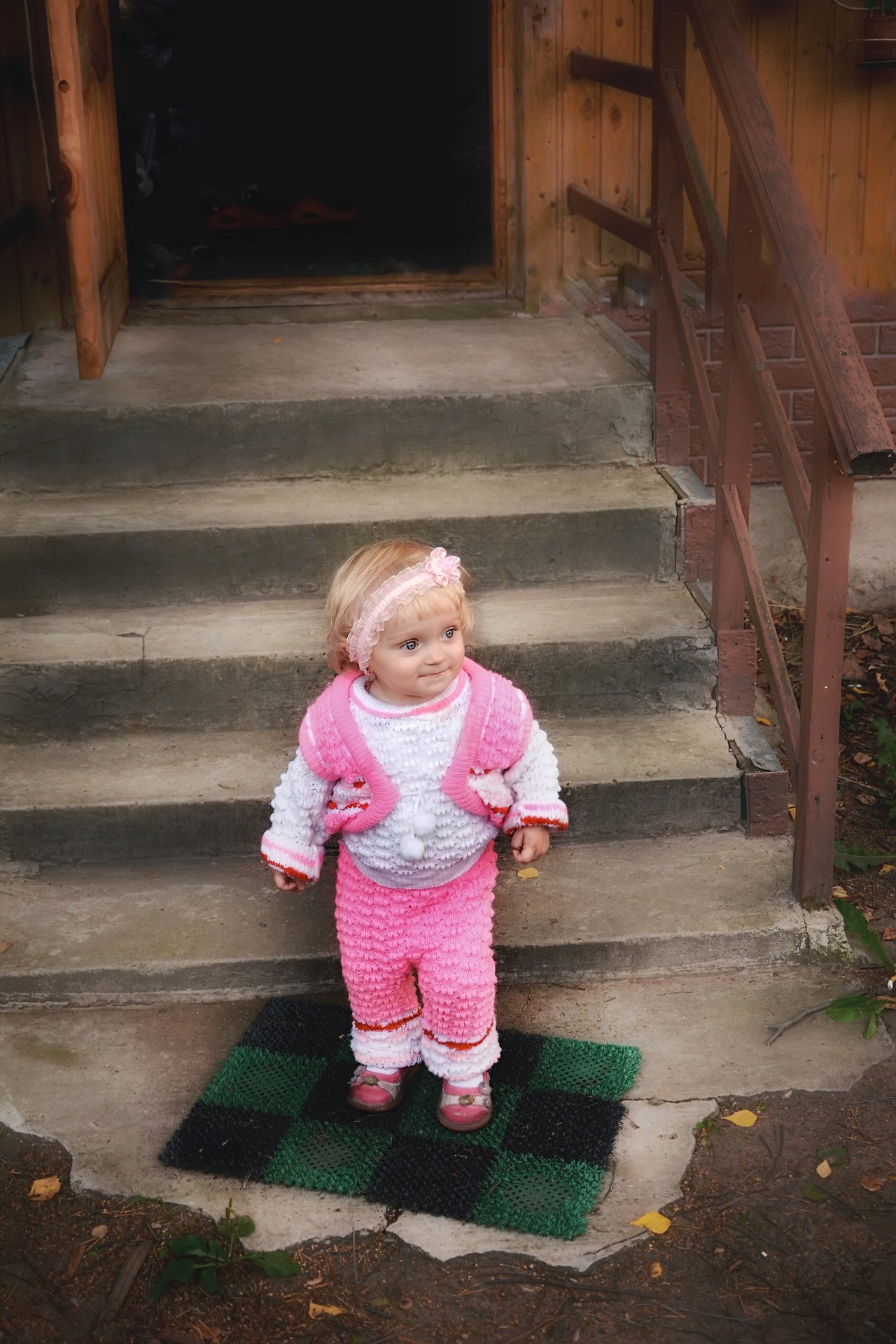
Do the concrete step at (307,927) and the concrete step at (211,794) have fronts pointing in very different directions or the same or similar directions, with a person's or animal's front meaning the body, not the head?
same or similar directions

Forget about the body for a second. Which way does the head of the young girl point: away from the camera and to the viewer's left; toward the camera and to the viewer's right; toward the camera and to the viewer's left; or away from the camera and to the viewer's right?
toward the camera and to the viewer's right

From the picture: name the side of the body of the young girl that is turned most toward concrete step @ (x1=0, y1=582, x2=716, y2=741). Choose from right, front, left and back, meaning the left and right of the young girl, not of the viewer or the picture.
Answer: back

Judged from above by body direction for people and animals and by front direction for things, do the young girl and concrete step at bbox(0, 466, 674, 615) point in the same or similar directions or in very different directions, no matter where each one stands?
same or similar directions

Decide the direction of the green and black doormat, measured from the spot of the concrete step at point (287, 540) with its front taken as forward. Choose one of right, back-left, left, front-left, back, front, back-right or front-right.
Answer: front

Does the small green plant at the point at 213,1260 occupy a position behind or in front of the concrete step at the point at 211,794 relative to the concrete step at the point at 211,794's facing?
in front

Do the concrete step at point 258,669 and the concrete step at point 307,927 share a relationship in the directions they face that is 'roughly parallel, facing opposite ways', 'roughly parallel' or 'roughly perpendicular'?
roughly parallel

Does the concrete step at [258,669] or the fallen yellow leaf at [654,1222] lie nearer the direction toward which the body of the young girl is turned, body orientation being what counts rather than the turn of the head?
the fallen yellow leaf

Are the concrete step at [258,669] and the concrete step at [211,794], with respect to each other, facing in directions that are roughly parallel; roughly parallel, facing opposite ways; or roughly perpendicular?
roughly parallel

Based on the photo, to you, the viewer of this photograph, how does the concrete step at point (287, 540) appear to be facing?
facing the viewer

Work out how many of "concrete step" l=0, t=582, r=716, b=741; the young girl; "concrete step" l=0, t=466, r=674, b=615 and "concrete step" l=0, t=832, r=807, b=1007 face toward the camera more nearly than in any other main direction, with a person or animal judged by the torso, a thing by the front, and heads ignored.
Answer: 4

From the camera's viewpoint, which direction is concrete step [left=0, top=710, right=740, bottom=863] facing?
toward the camera

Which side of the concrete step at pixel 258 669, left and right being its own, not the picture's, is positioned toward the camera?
front

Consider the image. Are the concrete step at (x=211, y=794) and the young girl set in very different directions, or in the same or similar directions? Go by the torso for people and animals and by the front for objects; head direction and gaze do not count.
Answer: same or similar directions

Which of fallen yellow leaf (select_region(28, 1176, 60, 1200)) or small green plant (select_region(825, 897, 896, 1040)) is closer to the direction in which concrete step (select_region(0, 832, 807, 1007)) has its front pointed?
the fallen yellow leaf

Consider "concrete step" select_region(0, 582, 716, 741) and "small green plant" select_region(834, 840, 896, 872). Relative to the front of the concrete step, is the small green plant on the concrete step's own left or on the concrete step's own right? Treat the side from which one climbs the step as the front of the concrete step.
on the concrete step's own left

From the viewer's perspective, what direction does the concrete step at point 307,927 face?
toward the camera

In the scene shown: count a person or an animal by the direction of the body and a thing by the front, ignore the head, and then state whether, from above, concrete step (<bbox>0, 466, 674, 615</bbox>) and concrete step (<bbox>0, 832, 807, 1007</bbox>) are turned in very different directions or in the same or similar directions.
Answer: same or similar directions
